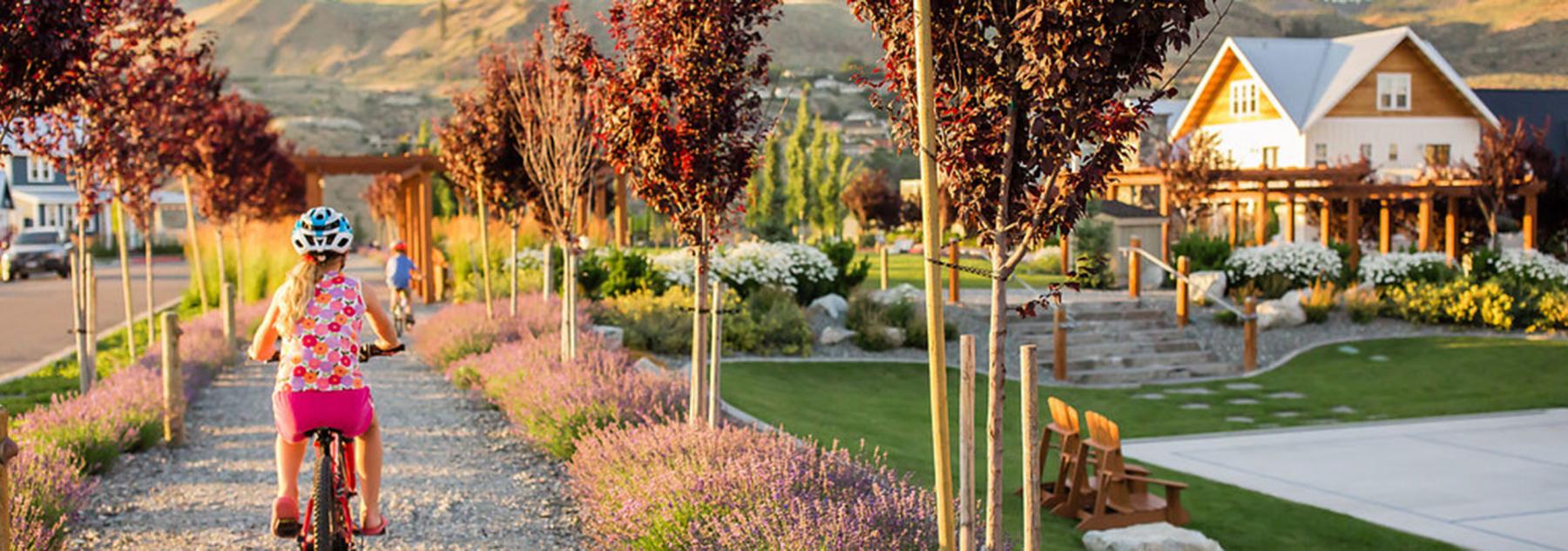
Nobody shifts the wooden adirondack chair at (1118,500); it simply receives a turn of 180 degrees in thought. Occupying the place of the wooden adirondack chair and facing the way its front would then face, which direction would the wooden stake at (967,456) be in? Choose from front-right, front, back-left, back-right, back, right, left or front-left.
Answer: front-left

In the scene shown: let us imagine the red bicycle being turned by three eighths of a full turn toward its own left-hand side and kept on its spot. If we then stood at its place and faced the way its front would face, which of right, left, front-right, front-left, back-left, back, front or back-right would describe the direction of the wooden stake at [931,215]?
left

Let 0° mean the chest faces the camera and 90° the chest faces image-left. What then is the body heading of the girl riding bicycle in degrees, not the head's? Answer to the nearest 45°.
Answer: approximately 180°

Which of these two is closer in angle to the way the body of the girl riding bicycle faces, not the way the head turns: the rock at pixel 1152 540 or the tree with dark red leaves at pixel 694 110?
the tree with dark red leaves

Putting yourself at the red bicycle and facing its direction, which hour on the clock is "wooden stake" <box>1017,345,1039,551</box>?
The wooden stake is roughly at 4 o'clock from the red bicycle.

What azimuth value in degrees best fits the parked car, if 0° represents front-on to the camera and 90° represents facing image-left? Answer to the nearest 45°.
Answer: approximately 0°

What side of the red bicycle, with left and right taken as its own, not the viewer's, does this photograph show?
back

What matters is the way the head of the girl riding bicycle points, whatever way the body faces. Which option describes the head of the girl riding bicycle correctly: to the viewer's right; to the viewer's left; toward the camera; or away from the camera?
away from the camera

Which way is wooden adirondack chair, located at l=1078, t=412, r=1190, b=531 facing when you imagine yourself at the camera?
facing away from the viewer and to the right of the viewer

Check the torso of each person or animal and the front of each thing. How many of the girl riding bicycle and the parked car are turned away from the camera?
1

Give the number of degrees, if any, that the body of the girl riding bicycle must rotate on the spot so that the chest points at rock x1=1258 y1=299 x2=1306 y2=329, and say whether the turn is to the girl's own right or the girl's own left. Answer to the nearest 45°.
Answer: approximately 45° to the girl's own right
